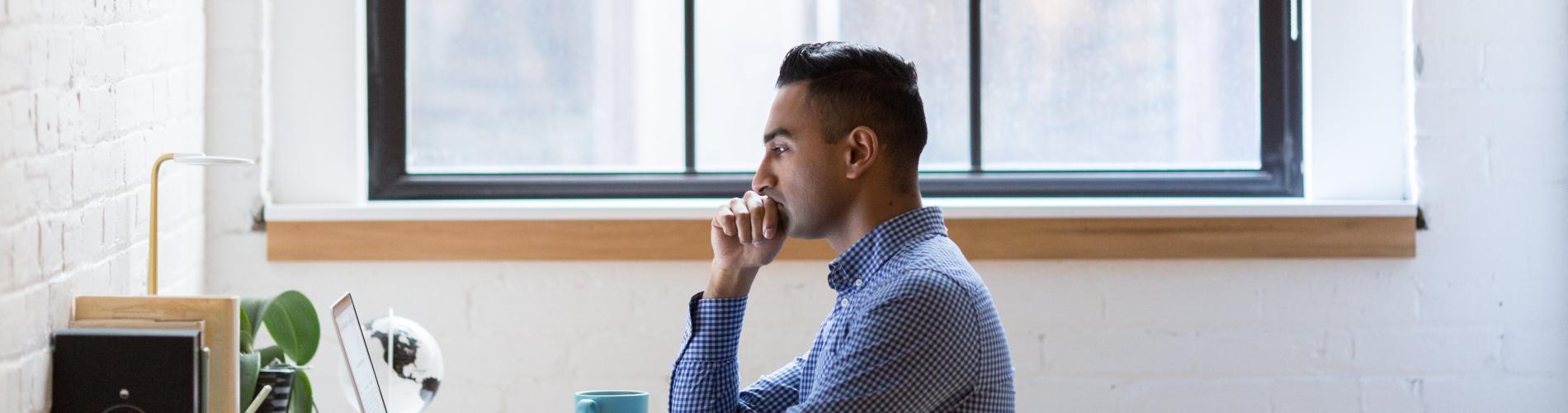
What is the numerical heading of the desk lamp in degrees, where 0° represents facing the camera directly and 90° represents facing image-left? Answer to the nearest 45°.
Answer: approximately 270°

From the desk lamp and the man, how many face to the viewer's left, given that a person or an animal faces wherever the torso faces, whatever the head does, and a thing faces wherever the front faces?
1

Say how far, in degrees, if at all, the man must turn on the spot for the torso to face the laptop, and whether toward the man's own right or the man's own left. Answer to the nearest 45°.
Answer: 0° — they already face it

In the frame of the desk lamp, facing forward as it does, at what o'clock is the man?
The man is roughly at 1 o'clock from the desk lamp.

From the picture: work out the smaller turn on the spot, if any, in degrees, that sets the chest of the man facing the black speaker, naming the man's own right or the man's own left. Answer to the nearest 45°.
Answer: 0° — they already face it

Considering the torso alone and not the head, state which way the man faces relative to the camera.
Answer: to the viewer's left

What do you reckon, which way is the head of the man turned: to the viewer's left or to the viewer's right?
to the viewer's left

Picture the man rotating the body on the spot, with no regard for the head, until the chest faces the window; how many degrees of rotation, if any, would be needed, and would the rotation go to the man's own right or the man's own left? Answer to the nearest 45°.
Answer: approximately 90° to the man's own right
